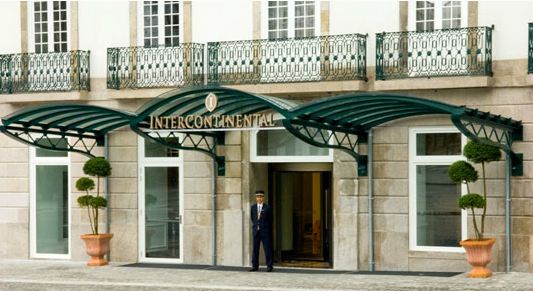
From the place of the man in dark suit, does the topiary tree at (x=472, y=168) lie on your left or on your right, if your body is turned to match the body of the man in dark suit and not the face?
on your left

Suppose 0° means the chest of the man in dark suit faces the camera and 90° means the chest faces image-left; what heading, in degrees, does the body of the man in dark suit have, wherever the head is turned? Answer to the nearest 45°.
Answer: approximately 0°

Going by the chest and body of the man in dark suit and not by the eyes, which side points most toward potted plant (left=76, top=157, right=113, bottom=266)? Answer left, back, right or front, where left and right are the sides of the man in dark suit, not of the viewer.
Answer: right

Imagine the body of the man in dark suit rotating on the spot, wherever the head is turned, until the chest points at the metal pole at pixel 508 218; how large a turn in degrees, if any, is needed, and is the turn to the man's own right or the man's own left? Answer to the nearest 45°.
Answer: approximately 90° to the man's own left
